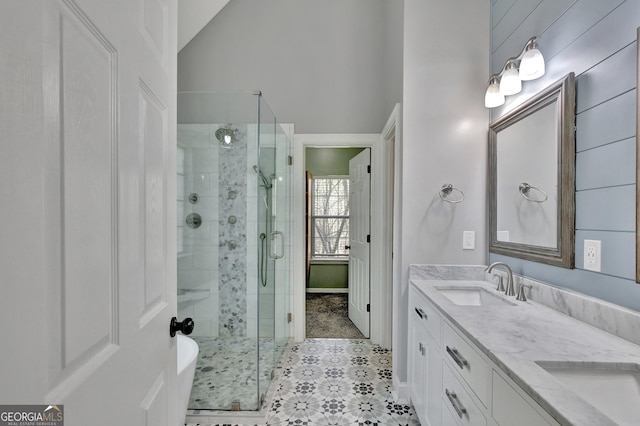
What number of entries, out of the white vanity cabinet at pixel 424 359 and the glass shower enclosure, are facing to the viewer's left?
1

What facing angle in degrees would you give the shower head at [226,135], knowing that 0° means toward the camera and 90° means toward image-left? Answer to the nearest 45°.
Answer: approximately 0°

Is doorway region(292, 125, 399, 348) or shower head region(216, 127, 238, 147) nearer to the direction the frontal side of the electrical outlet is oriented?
the shower head

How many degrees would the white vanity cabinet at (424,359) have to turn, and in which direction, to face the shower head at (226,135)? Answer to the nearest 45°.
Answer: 0° — it already faces it

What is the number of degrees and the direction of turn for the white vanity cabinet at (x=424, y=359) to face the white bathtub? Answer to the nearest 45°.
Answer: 0° — it already faces it

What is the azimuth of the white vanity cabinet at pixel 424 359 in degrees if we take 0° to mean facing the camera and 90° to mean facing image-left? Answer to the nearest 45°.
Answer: approximately 90°
